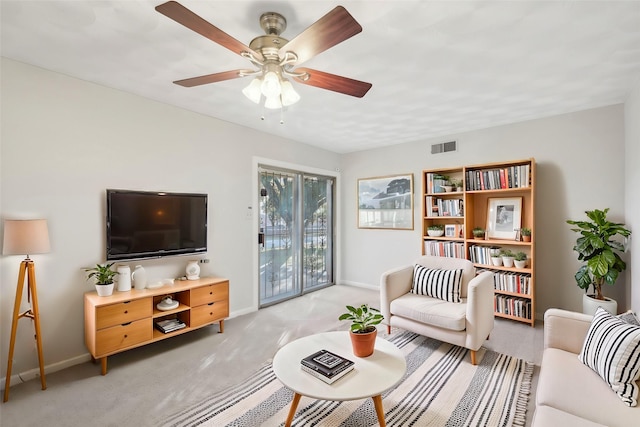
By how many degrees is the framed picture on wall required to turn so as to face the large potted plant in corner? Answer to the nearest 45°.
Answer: approximately 90° to its left

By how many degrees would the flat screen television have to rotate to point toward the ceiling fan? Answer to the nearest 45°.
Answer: approximately 45° to its right

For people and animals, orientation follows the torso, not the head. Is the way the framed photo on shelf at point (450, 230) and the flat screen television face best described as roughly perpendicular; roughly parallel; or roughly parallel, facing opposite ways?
roughly perpendicular

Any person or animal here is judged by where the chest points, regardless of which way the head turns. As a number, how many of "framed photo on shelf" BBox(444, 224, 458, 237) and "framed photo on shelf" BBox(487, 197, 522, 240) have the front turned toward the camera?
2

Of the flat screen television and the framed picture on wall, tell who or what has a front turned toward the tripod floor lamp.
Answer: the framed picture on wall

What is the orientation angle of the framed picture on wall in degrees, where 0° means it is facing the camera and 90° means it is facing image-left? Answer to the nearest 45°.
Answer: approximately 45°

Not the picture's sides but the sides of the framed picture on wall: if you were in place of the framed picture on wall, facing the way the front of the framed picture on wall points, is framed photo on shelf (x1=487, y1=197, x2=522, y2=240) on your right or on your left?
on your left

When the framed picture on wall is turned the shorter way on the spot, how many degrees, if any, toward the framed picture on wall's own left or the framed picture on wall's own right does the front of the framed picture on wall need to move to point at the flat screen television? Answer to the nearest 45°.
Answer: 0° — it already faces it

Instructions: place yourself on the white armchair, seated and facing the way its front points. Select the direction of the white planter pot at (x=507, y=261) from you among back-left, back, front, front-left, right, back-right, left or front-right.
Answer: back

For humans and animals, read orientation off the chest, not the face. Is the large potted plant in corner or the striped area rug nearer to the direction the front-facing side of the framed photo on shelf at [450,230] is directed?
the striped area rug

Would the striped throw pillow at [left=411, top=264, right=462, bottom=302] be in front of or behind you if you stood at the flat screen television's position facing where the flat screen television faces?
in front

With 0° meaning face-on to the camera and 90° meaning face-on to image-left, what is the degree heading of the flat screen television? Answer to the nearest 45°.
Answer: approximately 315°

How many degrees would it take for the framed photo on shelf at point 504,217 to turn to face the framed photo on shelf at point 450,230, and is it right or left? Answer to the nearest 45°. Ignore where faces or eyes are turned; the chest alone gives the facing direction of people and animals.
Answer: approximately 90° to its right

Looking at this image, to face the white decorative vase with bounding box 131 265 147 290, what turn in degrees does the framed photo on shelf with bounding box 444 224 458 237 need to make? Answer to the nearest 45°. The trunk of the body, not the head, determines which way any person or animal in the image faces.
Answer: approximately 45° to its right

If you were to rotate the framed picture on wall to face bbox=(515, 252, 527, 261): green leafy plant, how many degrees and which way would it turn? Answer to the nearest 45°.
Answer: approximately 90° to its left
